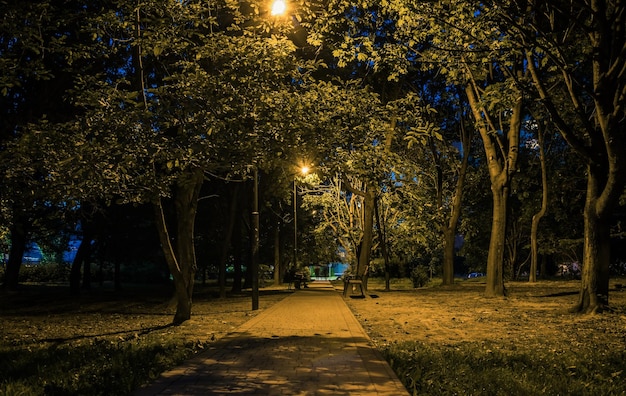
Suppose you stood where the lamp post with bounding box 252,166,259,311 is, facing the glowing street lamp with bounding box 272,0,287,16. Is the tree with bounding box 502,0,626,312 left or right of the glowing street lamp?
left

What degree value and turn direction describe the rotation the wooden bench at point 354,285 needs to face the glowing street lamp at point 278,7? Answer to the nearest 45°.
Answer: approximately 90° to its left

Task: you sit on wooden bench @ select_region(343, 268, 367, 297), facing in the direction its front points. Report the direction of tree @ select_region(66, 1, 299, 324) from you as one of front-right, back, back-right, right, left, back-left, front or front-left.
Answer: left

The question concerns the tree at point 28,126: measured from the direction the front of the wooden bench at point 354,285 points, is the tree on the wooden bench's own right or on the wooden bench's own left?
on the wooden bench's own left

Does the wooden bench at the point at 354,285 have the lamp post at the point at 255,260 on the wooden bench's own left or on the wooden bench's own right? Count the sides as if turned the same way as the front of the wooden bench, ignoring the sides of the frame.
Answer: on the wooden bench's own left

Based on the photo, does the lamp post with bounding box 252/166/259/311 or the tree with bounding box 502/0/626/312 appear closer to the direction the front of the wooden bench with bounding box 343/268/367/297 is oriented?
the lamp post

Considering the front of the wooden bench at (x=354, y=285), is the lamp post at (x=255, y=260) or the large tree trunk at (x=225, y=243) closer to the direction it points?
the large tree trunk

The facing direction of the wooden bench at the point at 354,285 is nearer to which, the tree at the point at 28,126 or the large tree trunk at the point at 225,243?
the large tree trunk

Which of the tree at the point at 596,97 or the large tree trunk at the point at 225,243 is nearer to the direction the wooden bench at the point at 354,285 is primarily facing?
the large tree trunk

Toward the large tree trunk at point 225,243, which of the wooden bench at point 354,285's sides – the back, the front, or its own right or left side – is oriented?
front

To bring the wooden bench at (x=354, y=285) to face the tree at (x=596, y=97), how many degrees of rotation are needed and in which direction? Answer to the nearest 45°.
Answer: approximately 135° to its left

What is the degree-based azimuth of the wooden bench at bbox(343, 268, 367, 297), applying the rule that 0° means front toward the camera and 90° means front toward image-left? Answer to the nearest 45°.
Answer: approximately 90°
